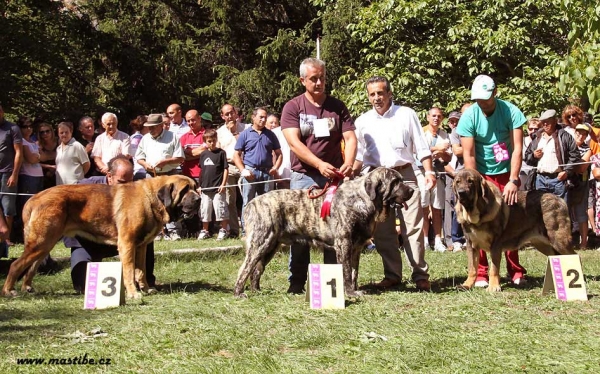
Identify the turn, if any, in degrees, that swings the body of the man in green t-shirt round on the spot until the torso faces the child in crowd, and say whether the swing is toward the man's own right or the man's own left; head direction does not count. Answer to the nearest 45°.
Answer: approximately 135° to the man's own right

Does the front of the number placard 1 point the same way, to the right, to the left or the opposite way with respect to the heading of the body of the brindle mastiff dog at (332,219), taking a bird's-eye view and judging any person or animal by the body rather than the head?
to the right

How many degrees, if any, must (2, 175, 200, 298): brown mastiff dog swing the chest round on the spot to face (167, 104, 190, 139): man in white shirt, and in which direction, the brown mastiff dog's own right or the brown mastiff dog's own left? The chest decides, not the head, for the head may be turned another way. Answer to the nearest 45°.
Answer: approximately 90° to the brown mastiff dog's own left

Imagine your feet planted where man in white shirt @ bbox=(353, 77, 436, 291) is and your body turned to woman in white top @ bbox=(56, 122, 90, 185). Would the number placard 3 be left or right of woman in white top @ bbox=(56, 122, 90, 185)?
left

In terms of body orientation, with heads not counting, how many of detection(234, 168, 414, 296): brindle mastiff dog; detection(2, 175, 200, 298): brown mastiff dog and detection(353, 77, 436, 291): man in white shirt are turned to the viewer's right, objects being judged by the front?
2

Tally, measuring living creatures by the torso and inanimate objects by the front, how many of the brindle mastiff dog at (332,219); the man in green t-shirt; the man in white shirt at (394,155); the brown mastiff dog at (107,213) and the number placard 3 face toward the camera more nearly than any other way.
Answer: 3

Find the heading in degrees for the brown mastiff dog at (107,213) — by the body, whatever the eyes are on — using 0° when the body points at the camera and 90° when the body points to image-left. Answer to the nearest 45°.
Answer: approximately 270°

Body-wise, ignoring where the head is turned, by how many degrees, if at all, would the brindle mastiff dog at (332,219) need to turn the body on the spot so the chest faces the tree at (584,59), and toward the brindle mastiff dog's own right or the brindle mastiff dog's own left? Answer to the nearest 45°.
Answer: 0° — it already faces it

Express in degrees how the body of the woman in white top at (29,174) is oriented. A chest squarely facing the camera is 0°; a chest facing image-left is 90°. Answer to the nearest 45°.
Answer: approximately 315°

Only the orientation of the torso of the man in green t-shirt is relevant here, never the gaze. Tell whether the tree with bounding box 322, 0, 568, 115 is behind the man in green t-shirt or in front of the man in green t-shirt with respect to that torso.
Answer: behind
